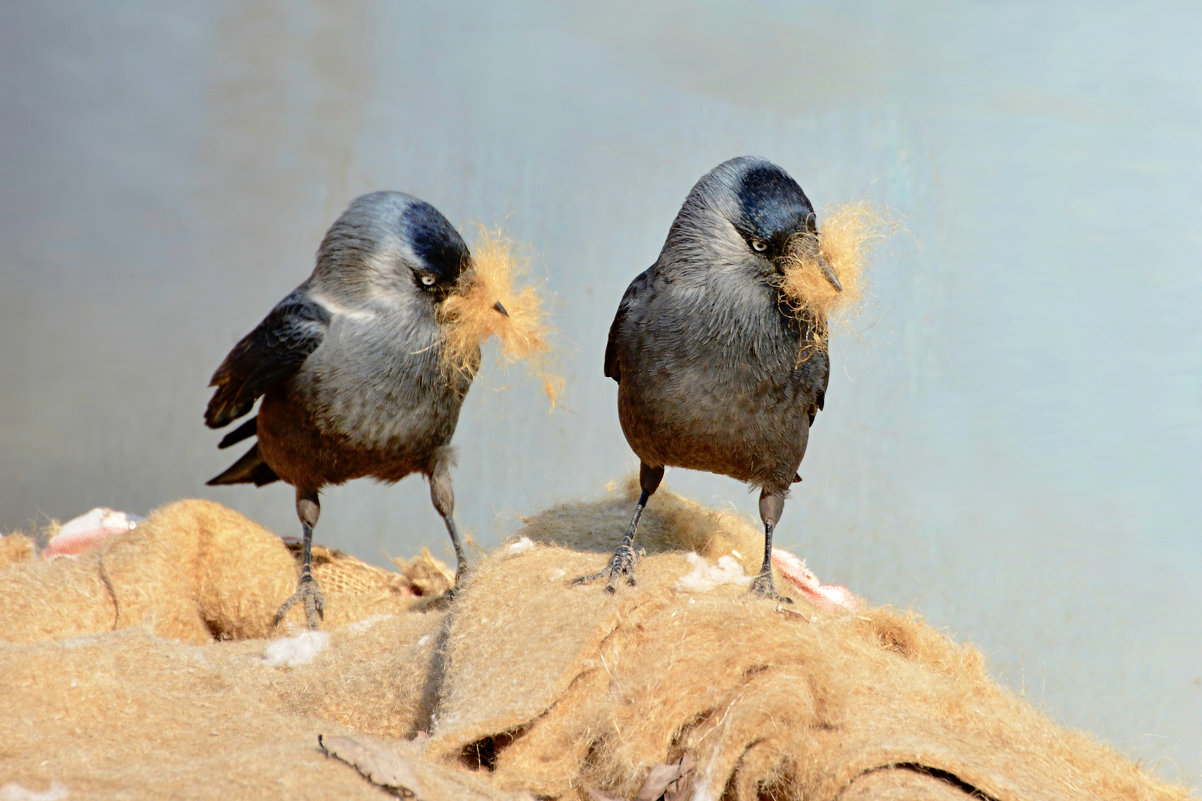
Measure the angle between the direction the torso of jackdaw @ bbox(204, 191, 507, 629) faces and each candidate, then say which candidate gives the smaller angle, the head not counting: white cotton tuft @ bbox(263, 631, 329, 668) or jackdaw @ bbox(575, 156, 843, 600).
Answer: the jackdaw

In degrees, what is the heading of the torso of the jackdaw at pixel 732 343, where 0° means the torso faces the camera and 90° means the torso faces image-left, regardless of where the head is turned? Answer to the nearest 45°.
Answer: approximately 0°

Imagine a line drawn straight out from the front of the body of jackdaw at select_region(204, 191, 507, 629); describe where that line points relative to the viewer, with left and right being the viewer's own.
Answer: facing the viewer and to the right of the viewer

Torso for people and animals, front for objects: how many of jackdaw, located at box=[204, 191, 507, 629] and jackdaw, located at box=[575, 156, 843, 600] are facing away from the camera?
0

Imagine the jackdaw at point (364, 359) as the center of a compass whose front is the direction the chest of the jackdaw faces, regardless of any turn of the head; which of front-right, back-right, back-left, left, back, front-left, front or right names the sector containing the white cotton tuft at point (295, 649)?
front-right
